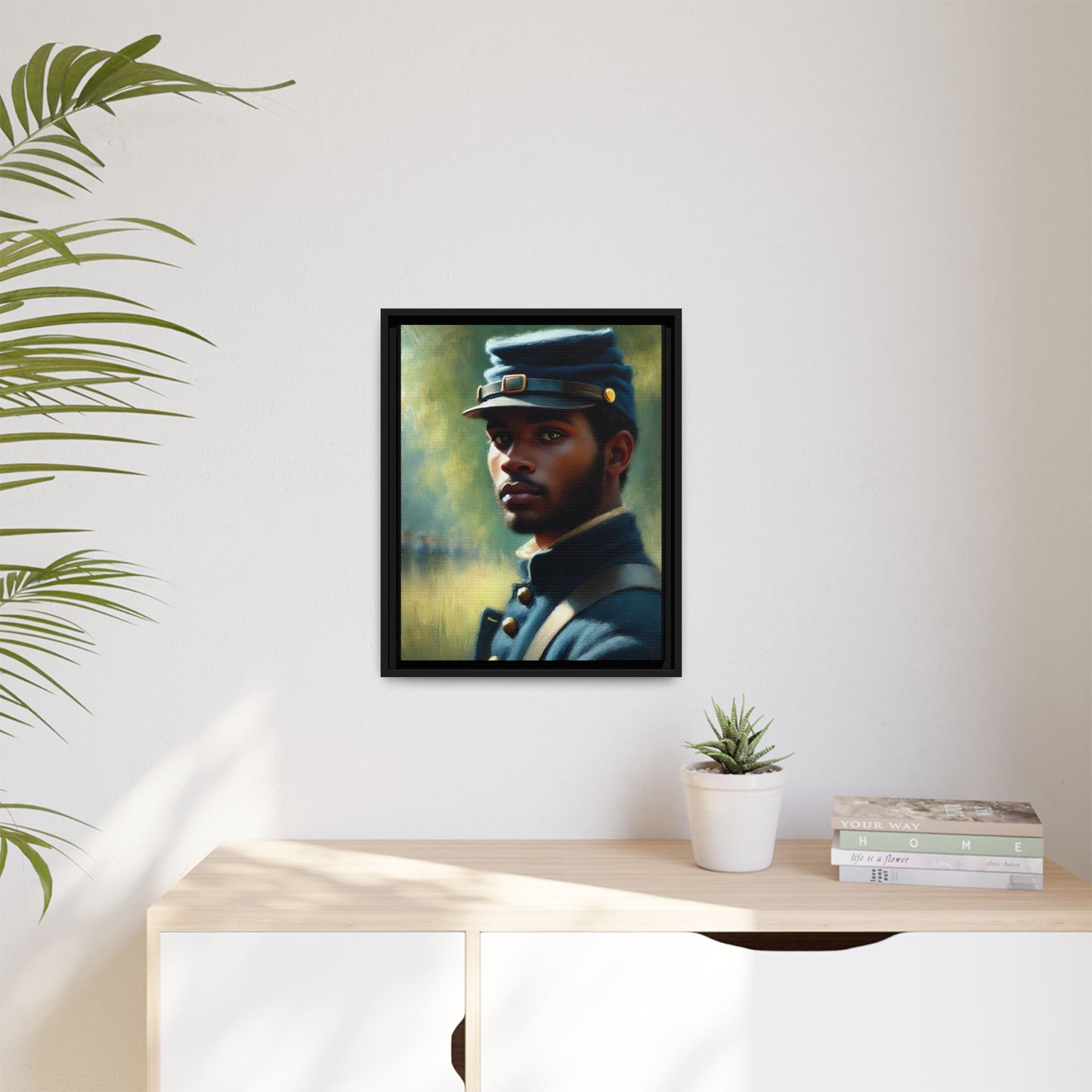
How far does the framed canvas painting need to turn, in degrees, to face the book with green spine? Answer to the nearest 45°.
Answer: approximately 45° to its left

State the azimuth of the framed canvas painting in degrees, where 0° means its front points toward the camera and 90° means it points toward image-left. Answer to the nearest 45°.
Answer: approximately 0°

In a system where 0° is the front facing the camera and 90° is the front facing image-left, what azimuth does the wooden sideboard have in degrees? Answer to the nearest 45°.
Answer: approximately 0°

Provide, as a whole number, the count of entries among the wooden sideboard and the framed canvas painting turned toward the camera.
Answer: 2
